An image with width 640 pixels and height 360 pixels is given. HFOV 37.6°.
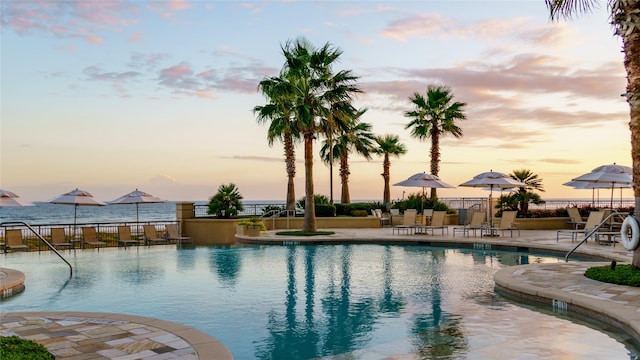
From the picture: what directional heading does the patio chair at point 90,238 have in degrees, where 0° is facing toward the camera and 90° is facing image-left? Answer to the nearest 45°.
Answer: approximately 315°

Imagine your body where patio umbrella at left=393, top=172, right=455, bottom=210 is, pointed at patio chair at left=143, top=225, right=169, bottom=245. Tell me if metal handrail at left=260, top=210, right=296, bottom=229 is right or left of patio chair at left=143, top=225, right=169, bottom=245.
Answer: right

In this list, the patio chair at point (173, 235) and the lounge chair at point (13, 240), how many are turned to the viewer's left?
0

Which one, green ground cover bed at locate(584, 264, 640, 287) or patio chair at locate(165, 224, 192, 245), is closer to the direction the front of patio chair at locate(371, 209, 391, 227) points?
the green ground cover bed

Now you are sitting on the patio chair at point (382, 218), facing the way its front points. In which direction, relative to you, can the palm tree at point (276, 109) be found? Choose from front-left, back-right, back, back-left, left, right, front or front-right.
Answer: right

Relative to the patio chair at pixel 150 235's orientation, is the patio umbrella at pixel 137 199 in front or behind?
behind

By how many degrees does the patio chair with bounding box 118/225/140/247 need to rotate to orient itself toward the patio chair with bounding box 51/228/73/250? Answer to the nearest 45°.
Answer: approximately 90° to its right
